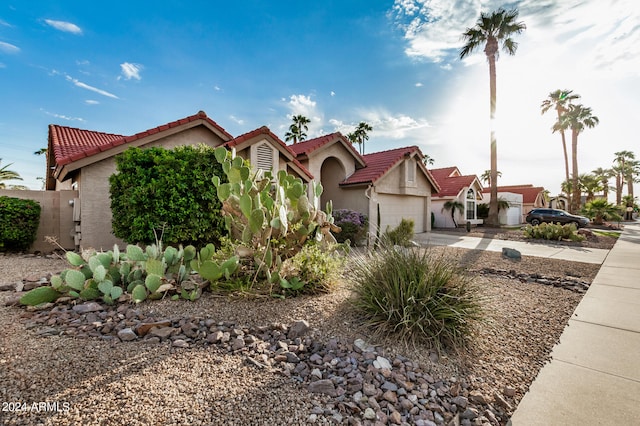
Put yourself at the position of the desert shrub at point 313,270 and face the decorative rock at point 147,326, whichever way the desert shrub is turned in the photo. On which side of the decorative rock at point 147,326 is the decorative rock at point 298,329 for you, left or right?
left

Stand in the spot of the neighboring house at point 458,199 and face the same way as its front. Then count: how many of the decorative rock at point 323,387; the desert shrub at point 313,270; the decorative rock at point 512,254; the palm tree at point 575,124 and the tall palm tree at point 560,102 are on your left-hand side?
2

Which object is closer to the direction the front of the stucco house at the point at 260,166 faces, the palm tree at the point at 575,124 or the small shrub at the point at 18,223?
the palm tree

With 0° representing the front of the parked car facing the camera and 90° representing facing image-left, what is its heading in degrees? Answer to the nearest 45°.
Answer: approximately 270°

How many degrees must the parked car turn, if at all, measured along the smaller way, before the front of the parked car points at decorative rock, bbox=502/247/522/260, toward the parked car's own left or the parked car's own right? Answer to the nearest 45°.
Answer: approximately 90° to the parked car's own right

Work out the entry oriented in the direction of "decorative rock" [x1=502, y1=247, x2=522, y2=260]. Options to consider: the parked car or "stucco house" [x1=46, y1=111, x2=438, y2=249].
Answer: the stucco house

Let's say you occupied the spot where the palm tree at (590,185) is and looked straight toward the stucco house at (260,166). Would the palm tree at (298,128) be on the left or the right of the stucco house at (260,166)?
right

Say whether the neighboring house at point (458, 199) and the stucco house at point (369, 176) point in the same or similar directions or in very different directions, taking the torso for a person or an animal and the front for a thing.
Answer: same or similar directions

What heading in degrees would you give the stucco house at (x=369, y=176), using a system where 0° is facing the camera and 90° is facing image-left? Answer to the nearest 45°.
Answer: approximately 315°

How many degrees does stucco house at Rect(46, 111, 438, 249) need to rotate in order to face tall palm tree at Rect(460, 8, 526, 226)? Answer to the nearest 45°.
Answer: approximately 45° to its left

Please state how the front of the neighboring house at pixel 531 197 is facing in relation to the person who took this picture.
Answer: facing the viewer and to the right of the viewer

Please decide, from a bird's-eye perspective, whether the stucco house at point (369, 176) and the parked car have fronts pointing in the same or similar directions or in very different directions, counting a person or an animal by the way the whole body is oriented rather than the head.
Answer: same or similar directions

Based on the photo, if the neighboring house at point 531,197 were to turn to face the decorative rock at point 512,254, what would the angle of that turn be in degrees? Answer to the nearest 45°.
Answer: approximately 45° to its right

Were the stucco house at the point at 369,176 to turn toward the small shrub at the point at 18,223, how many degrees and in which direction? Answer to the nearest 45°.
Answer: approximately 90° to its right

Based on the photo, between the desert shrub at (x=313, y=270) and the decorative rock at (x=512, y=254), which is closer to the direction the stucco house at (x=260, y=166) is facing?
the decorative rock
